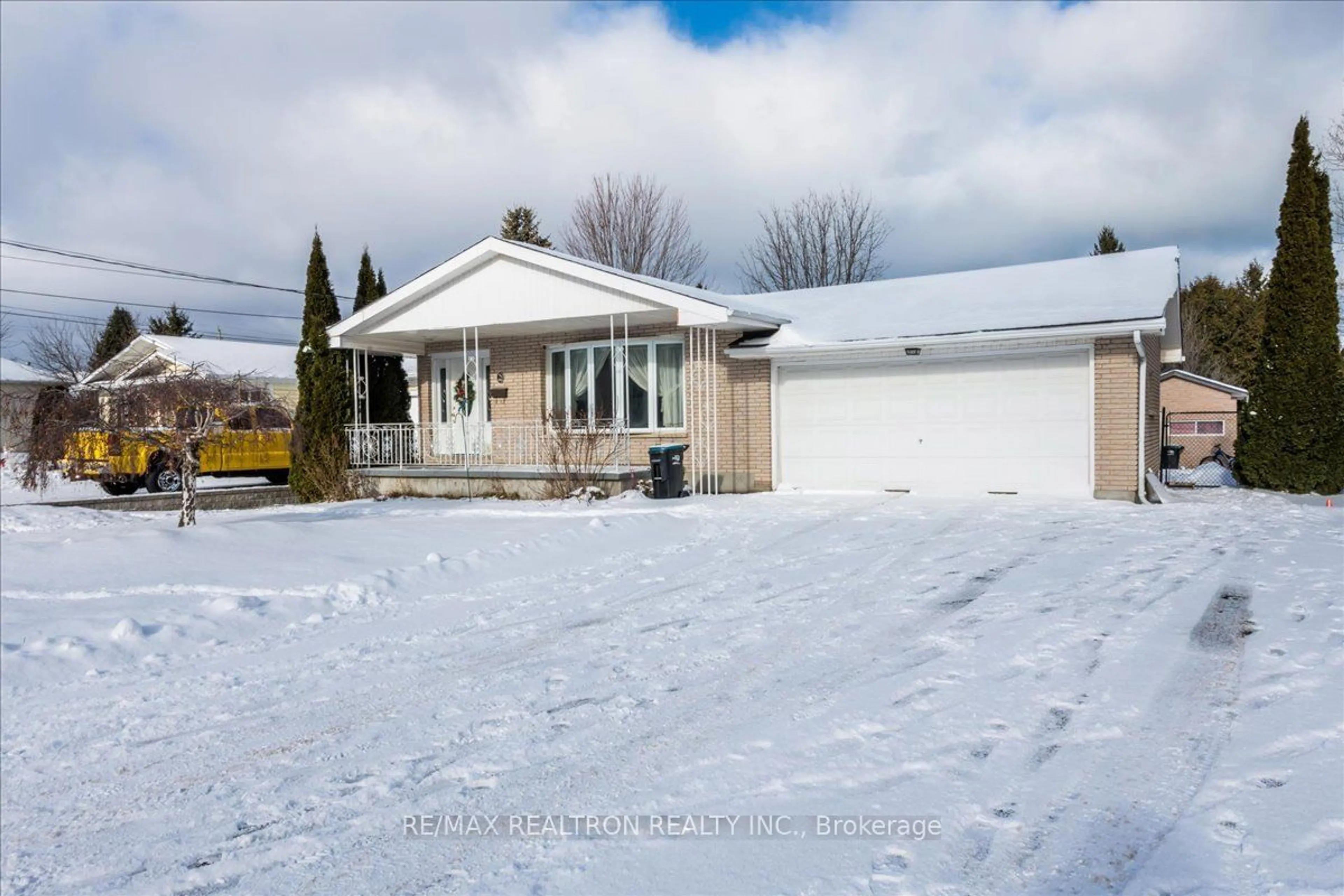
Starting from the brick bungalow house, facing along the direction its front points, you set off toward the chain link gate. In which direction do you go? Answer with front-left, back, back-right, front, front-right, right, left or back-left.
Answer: back-left

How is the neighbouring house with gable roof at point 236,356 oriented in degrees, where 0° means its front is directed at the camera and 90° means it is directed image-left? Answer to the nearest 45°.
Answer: approximately 45°

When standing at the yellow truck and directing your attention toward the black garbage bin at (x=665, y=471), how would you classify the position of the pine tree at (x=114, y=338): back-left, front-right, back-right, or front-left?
back-left

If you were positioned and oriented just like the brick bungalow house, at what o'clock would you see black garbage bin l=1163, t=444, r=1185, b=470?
The black garbage bin is roughly at 8 o'clock from the brick bungalow house.

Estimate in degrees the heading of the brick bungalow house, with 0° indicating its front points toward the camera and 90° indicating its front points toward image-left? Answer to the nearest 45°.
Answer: approximately 0°

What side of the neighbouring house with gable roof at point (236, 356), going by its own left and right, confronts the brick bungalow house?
left

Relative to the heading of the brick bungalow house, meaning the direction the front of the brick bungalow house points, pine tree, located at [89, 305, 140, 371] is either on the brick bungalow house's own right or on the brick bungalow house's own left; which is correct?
on the brick bungalow house's own right

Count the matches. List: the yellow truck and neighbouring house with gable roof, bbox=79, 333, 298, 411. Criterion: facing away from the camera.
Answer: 0
